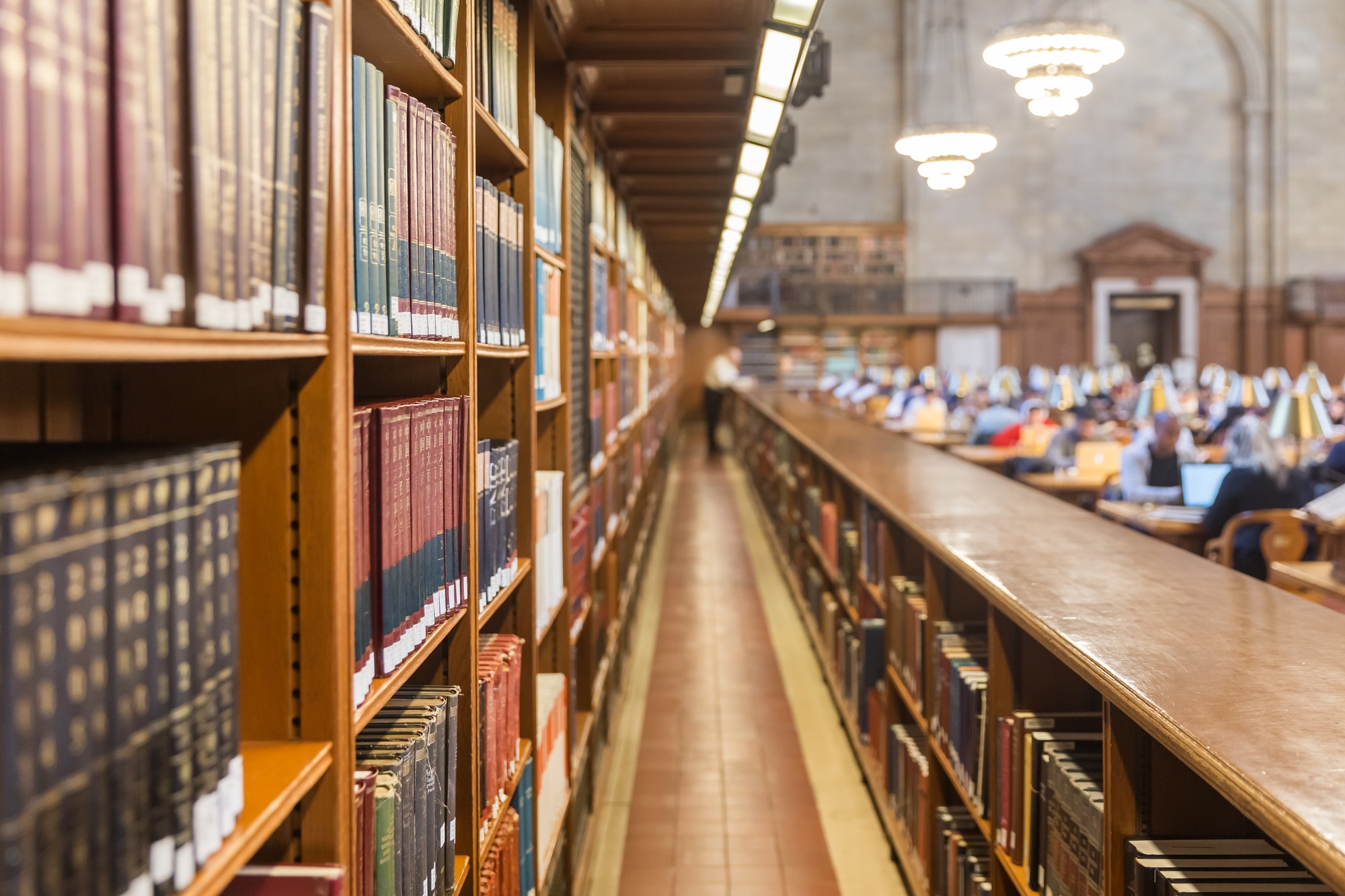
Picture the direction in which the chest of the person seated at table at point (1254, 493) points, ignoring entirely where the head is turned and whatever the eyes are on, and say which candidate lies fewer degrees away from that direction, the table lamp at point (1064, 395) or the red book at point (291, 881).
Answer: the table lamp

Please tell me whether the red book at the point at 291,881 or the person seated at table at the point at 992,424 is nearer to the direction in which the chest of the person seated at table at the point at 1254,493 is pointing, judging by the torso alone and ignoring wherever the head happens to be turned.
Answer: the person seated at table

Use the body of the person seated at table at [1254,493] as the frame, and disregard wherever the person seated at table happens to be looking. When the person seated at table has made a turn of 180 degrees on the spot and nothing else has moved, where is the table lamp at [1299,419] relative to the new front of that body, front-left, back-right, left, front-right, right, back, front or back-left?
back-left

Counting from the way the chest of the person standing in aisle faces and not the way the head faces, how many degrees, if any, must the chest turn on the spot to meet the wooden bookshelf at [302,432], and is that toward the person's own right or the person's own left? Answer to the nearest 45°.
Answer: approximately 90° to the person's own right

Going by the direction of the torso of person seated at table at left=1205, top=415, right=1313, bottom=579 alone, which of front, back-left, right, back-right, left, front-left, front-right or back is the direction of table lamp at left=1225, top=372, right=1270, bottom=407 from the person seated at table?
front-right

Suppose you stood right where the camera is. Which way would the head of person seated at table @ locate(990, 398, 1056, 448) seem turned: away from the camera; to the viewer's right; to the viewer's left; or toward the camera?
toward the camera

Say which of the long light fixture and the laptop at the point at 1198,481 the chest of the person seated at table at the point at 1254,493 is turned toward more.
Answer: the laptop

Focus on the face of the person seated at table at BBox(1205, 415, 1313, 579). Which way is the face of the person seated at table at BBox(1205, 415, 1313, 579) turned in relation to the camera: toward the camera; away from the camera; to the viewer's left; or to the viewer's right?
away from the camera
